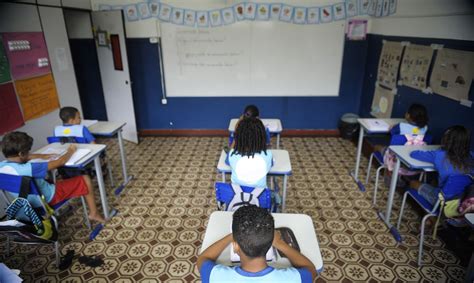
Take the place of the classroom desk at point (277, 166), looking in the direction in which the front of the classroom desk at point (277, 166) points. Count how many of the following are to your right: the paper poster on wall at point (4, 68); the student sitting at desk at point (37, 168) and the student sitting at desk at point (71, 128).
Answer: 3

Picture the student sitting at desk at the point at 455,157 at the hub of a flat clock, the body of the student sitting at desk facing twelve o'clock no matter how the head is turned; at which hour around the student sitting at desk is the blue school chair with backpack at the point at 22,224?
The blue school chair with backpack is roughly at 9 o'clock from the student sitting at desk.

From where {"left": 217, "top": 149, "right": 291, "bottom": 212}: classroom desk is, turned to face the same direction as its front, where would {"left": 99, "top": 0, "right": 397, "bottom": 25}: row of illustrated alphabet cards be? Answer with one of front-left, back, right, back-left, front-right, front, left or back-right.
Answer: back

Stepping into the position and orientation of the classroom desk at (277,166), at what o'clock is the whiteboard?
The whiteboard is roughly at 6 o'clock from the classroom desk.

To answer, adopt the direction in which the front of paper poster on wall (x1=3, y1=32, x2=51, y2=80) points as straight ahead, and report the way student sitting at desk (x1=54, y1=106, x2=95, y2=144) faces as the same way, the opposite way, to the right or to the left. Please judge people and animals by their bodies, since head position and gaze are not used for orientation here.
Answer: to the left

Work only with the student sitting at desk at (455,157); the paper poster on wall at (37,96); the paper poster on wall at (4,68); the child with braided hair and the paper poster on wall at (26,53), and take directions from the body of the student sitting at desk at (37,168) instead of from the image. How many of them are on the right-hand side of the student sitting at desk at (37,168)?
2

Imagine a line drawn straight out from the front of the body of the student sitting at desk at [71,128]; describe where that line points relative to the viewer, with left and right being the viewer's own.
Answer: facing away from the viewer and to the right of the viewer

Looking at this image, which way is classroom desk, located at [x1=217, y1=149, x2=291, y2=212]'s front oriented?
toward the camera

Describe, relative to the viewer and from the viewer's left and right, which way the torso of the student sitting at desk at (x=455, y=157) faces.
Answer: facing away from the viewer and to the left of the viewer

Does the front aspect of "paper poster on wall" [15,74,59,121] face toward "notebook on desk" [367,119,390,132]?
yes

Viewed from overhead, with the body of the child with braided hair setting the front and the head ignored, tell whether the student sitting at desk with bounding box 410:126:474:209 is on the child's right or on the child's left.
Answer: on the child's right

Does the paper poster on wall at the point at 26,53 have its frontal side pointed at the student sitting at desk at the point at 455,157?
yes

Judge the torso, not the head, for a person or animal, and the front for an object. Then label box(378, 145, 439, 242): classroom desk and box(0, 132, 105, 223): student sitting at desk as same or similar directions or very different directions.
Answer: very different directions

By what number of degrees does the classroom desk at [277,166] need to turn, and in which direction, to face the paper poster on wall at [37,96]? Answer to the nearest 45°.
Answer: approximately 90° to its right

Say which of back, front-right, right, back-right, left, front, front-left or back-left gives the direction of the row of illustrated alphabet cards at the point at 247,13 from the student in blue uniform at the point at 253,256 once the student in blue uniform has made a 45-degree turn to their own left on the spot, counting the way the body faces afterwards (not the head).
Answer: front-right

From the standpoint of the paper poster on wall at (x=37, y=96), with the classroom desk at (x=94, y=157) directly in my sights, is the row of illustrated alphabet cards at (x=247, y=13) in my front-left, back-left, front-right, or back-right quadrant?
front-left

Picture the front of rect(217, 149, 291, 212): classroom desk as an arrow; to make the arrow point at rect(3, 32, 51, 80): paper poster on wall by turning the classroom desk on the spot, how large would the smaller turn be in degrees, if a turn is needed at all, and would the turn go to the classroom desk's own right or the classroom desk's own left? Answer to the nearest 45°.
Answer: approximately 90° to the classroom desk's own right

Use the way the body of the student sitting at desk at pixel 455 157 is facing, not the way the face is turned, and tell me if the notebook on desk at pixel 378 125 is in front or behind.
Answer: in front

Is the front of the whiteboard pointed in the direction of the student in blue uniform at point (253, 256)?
yes

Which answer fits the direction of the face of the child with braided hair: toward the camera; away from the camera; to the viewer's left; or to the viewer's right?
away from the camera

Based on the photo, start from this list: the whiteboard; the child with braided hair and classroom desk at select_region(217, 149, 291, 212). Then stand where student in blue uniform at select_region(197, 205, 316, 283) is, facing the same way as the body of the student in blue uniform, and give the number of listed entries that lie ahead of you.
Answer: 3
